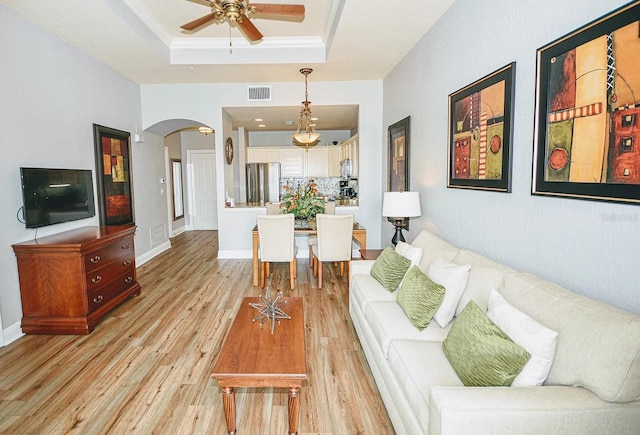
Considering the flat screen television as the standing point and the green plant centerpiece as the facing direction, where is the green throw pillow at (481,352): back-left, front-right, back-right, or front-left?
front-right

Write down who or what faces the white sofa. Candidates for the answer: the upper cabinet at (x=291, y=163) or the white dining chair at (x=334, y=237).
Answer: the upper cabinet

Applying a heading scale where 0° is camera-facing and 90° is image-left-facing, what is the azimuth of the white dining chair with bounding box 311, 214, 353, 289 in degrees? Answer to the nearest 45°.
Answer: approximately 180°

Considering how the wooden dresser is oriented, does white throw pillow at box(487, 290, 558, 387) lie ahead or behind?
ahead

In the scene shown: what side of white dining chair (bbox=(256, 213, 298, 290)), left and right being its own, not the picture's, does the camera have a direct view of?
back

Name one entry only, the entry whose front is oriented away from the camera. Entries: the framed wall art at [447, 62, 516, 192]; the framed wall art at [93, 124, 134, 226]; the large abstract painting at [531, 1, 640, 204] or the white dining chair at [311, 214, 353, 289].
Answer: the white dining chair

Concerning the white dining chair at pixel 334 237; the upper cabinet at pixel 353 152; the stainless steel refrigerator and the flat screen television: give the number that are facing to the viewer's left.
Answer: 1

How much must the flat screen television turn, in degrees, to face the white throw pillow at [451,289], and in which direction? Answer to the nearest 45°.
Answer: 0° — it already faces it

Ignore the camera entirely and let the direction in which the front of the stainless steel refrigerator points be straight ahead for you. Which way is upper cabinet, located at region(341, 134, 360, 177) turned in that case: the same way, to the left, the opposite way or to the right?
to the right

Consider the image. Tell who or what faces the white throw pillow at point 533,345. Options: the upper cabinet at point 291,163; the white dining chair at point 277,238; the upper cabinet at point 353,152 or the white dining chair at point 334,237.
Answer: the upper cabinet at point 291,163

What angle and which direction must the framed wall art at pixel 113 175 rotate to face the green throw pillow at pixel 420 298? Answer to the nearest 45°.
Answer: approximately 45° to its right

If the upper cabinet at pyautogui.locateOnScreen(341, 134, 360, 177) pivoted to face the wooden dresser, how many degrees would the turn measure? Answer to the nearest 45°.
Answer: approximately 45° to its left

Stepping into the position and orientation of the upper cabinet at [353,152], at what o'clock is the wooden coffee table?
The wooden coffee table is roughly at 9 o'clock from the upper cabinet.

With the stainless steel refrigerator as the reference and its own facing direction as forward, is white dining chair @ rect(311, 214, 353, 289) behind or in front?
in front

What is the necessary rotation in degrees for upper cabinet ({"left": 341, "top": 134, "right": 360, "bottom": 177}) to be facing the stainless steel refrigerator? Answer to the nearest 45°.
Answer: approximately 45° to its right

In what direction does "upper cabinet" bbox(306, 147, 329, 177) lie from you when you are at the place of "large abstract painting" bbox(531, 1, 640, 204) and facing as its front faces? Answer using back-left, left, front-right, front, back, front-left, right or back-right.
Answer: right

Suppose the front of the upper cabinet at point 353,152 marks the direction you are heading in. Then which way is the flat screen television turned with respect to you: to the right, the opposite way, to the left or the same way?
the opposite way

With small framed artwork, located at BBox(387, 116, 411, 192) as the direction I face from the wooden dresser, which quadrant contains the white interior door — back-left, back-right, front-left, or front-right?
front-left

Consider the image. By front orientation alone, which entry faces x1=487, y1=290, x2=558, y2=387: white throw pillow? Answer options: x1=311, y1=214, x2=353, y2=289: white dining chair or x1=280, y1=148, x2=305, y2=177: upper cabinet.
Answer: the upper cabinet

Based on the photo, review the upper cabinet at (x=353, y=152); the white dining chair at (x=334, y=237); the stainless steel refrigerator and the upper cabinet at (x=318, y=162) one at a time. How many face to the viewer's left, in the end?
1

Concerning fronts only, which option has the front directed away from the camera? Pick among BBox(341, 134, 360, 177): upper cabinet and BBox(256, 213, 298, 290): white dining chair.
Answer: the white dining chair

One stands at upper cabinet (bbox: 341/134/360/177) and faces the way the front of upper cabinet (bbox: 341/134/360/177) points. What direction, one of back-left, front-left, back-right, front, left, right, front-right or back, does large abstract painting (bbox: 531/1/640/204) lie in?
left
